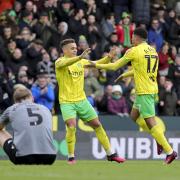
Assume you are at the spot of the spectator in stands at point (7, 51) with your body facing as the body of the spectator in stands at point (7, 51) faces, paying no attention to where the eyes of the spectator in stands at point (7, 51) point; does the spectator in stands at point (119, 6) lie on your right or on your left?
on your left

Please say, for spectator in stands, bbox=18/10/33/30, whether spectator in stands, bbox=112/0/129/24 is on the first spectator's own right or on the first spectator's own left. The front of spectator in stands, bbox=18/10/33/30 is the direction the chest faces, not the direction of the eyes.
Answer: on the first spectator's own left

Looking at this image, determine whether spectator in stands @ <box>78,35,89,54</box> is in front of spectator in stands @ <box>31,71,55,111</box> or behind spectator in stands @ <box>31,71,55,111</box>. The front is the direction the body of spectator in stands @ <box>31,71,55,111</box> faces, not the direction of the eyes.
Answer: behind

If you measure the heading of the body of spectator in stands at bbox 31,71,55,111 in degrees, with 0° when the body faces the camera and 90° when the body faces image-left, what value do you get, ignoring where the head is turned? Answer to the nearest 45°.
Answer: approximately 0°

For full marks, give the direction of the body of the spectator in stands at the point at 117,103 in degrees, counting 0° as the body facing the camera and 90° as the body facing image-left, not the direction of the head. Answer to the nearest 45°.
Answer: approximately 0°
